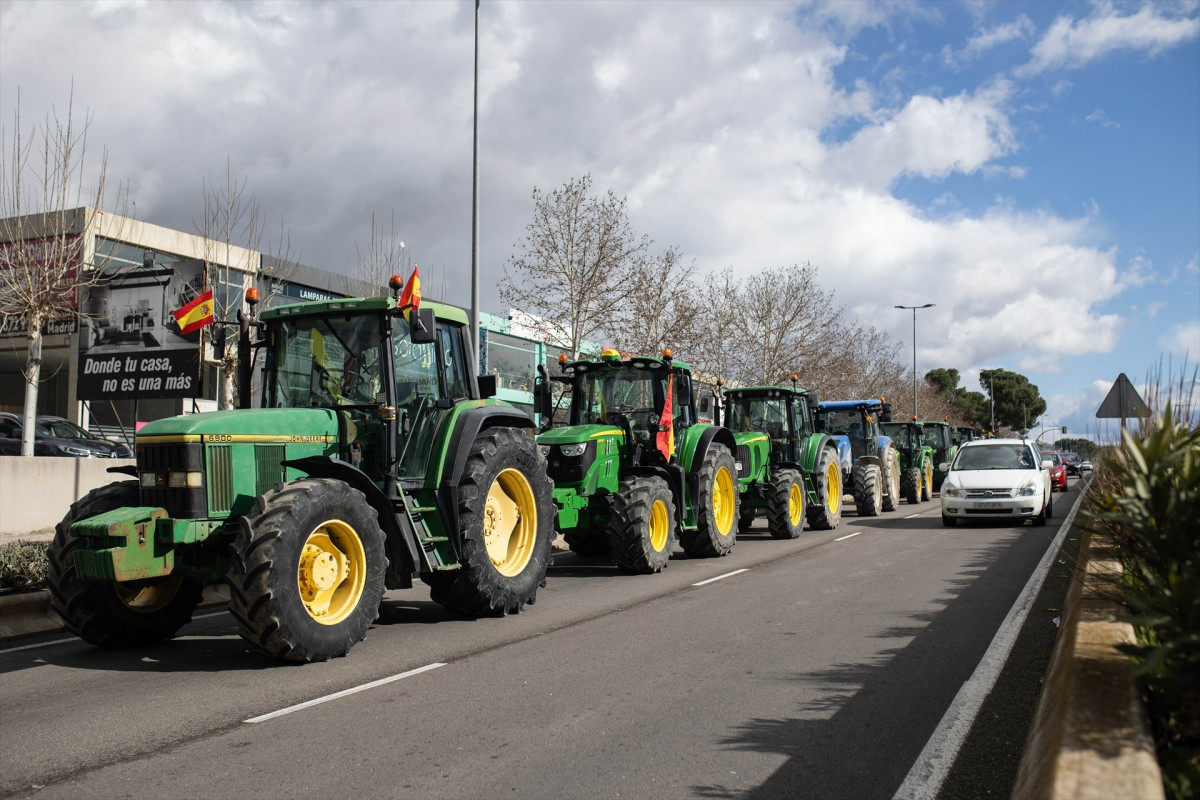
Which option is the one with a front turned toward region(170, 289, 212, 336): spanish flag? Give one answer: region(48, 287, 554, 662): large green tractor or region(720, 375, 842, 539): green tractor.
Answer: the green tractor

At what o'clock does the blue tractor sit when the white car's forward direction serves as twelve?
The blue tractor is roughly at 5 o'clock from the white car.

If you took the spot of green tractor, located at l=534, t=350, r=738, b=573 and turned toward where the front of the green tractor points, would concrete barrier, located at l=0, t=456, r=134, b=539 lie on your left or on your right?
on your right

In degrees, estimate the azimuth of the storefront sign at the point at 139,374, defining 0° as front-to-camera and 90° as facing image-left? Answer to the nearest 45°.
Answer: approximately 0°

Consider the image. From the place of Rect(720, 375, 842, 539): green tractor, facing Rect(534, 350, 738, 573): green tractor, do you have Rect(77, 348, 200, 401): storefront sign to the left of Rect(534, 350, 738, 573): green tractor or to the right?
right

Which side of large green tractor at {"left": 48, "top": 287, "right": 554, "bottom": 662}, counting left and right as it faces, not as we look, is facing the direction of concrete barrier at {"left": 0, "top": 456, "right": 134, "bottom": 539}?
right

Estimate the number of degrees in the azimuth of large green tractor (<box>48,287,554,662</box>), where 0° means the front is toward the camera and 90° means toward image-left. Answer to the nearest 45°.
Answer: approximately 45°

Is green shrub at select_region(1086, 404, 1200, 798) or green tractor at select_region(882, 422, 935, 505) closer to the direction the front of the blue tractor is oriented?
the green shrub

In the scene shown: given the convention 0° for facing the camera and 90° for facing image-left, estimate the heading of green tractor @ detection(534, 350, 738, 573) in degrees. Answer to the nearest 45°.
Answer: approximately 45°

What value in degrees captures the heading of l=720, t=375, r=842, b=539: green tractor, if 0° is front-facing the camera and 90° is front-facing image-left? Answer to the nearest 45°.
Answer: approximately 45°
